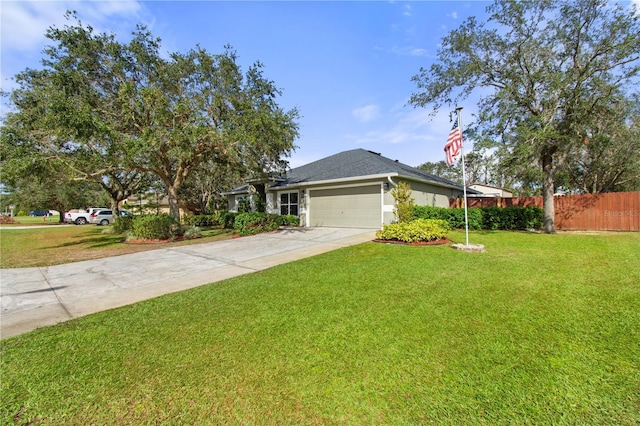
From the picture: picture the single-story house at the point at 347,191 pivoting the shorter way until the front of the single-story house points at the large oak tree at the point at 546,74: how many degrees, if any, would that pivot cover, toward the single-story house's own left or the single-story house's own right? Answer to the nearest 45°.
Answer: approximately 90° to the single-story house's own left

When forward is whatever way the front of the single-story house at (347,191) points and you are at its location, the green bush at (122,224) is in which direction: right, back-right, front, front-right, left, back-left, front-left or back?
front-right

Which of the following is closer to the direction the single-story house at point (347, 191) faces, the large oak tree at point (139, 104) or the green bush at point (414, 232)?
the large oak tree

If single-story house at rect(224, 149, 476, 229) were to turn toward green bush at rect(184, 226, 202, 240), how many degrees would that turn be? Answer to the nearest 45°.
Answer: approximately 45° to its right

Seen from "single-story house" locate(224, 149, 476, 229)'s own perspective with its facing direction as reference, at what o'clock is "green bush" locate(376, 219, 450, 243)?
The green bush is roughly at 10 o'clock from the single-story house.

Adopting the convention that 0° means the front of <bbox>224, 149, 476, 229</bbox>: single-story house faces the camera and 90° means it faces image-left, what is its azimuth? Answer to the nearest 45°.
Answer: approximately 45°

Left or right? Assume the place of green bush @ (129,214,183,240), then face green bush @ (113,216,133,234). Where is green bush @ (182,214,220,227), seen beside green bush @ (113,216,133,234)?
right

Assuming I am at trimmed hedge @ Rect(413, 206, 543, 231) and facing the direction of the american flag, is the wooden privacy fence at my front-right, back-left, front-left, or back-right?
back-left
